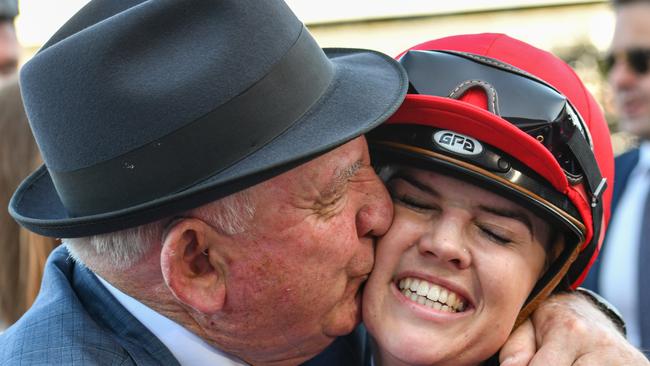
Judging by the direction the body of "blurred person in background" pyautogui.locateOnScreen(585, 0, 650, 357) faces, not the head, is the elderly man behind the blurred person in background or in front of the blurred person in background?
in front

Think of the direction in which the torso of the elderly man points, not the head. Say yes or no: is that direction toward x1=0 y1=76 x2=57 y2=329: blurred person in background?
no

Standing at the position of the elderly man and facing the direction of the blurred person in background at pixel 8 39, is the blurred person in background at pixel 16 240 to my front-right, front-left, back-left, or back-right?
front-left

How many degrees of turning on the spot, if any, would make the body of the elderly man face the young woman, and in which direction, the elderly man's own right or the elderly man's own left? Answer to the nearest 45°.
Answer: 0° — they already face them

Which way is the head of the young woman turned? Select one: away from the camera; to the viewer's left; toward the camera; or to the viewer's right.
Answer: toward the camera

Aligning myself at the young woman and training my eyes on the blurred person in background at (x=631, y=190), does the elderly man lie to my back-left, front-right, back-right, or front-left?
back-left

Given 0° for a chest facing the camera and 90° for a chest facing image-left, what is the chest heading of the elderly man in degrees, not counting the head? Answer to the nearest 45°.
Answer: approximately 270°

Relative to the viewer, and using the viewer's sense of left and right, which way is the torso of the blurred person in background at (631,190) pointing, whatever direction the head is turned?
facing the viewer and to the left of the viewer

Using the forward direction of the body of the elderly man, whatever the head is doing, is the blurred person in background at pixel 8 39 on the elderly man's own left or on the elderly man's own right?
on the elderly man's own left

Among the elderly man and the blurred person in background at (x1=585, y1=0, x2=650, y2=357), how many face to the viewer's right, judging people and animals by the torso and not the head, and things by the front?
1

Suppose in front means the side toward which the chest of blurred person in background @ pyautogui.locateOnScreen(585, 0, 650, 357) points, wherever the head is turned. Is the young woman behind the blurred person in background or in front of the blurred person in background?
in front

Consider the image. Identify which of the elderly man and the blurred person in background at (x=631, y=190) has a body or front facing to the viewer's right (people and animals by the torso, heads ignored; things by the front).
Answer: the elderly man

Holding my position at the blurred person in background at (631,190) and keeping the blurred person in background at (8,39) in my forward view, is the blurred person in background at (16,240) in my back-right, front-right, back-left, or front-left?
front-left
